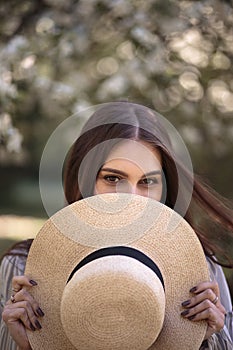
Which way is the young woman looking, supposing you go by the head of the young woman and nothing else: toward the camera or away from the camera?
toward the camera

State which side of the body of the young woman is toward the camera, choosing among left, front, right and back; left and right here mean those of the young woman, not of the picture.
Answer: front
